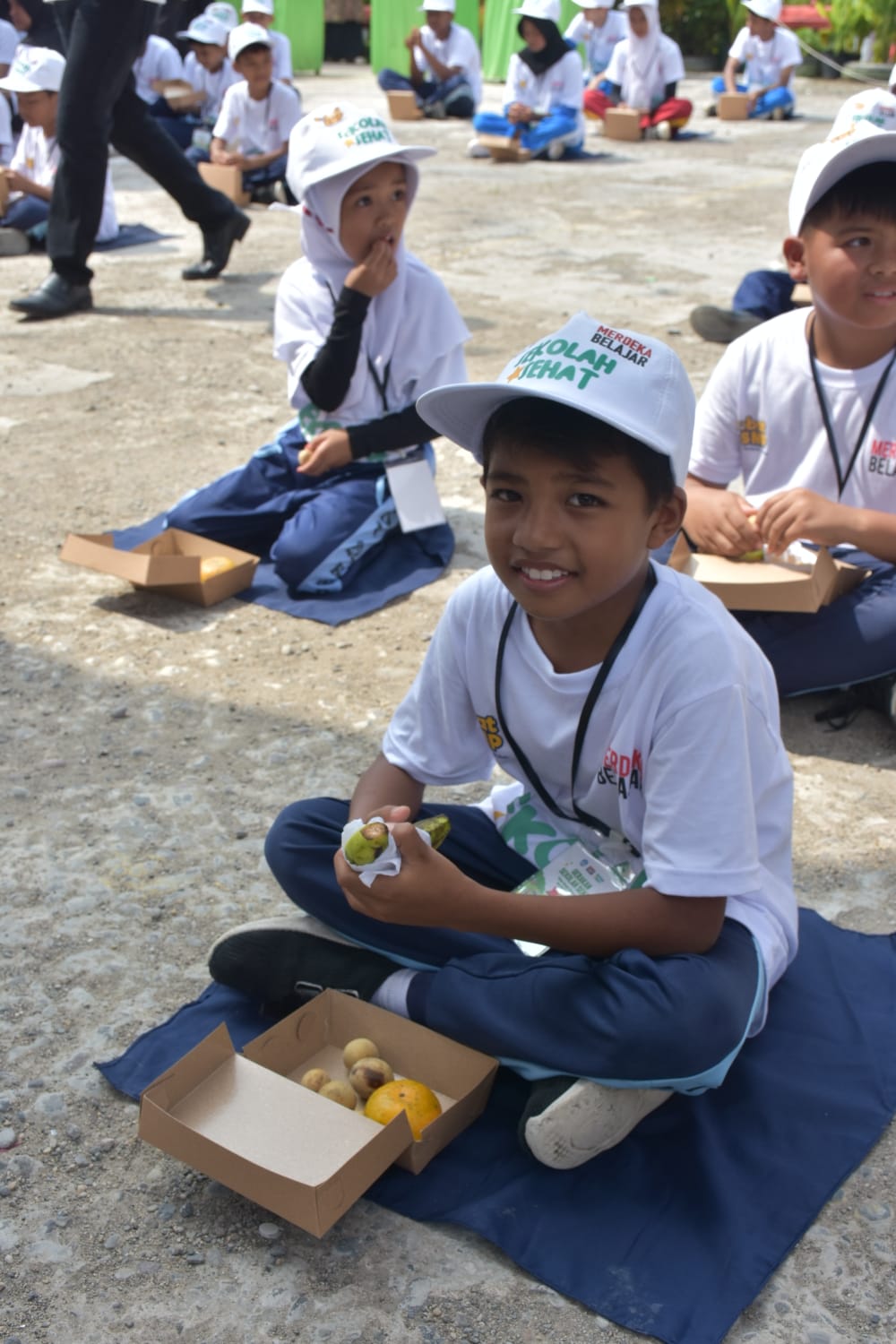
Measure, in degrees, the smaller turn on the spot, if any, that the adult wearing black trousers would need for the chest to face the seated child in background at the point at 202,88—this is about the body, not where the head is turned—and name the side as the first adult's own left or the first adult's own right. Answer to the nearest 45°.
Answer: approximately 90° to the first adult's own right

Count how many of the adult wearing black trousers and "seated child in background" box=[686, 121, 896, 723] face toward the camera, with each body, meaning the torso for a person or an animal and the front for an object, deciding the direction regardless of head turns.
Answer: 1

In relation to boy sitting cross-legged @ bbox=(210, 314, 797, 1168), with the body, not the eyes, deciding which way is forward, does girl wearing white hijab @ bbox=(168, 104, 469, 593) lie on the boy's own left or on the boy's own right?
on the boy's own right

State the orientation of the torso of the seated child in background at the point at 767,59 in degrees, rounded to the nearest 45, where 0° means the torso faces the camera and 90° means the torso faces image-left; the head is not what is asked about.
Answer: approximately 45°

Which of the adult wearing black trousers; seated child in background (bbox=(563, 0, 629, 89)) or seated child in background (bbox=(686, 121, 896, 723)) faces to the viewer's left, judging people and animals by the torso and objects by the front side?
the adult wearing black trousers

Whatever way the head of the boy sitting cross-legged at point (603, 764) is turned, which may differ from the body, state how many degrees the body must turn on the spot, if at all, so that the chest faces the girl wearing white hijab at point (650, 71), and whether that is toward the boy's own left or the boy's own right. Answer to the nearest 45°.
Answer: approximately 135° to the boy's own right
